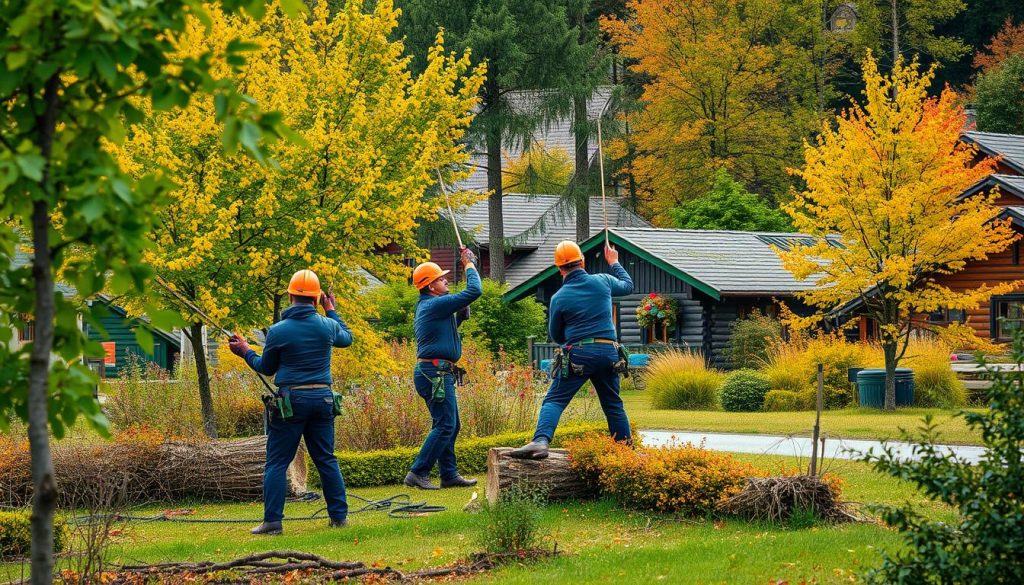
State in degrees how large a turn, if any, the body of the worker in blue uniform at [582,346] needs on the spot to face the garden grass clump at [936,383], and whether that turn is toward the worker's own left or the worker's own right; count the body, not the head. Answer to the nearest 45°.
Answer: approximately 45° to the worker's own right

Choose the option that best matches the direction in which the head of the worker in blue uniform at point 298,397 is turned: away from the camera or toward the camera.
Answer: away from the camera

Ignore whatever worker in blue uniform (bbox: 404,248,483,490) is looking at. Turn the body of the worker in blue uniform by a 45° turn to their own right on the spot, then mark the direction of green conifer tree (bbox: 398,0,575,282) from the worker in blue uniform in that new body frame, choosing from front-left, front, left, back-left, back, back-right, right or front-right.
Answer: back-left

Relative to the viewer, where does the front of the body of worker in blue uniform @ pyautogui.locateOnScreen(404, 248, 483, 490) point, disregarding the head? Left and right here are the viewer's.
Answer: facing to the right of the viewer

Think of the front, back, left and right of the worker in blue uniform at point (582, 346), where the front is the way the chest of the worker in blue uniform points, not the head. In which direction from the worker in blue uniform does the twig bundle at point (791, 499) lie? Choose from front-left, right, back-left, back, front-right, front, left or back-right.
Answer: back-right

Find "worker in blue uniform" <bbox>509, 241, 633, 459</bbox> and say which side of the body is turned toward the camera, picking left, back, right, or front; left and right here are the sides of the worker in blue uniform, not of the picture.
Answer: back

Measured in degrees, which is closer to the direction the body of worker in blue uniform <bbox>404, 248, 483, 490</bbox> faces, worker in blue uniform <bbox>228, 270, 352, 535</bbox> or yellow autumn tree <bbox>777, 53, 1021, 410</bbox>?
the yellow autumn tree

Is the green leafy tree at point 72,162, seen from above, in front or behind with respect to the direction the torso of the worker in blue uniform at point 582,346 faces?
behind

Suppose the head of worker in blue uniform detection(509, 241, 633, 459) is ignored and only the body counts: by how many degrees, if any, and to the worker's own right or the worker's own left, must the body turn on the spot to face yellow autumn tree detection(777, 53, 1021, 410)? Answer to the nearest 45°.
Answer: approximately 45° to the worker's own right
